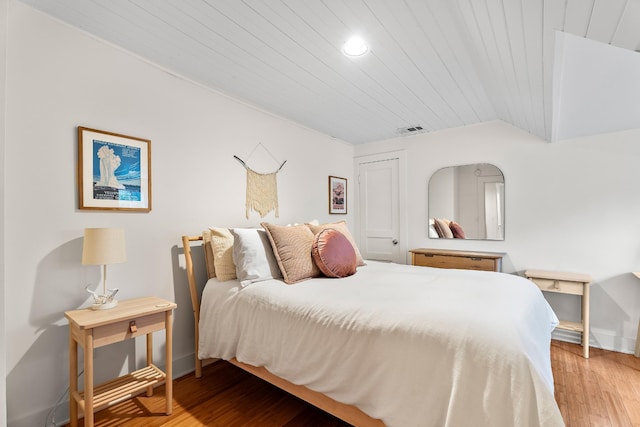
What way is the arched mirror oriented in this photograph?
toward the camera

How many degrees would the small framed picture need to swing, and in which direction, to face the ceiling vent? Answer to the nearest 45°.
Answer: approximately 45° to its left

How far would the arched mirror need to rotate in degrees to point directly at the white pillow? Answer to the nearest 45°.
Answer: approximately 45° to its right

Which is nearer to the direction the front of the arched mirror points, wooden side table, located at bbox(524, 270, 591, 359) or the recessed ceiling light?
the recessed ceiling light

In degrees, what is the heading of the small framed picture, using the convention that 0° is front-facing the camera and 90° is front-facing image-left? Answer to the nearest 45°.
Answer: approximately 315°

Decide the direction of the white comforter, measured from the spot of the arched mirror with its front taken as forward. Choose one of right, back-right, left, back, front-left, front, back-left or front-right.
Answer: front

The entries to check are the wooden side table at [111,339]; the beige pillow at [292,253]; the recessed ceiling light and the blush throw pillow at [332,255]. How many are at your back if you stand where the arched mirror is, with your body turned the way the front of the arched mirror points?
0

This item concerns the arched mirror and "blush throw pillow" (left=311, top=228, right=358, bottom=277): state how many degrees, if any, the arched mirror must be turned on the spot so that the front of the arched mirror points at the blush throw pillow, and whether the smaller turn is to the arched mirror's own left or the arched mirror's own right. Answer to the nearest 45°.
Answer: approximately 45° to the arched mirror's own right

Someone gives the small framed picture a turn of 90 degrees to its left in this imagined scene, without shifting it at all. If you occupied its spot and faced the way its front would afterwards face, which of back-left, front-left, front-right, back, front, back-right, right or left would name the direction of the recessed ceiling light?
back-right

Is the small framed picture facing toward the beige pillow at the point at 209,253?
no

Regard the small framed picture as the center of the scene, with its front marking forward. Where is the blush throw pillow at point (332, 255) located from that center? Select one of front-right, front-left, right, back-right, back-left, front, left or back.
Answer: front-right

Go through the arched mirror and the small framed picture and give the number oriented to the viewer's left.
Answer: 0

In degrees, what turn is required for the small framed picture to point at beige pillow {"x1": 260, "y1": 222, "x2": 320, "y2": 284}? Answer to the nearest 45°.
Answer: approximately 45° to its right

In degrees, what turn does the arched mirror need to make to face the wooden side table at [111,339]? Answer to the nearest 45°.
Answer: approximately 45° to its right

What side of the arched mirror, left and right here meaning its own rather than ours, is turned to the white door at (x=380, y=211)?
right

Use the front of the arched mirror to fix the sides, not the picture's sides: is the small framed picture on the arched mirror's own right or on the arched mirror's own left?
on the arched mirror's own right

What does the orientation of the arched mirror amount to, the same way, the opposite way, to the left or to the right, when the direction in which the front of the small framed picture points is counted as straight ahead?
to the right
